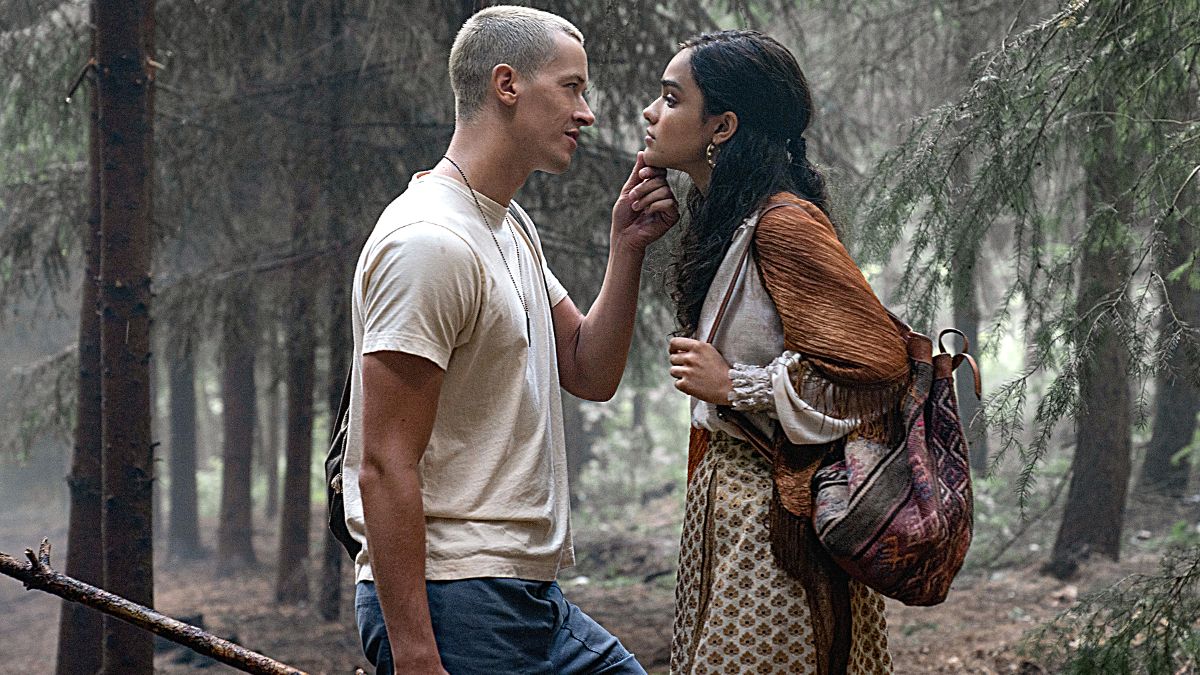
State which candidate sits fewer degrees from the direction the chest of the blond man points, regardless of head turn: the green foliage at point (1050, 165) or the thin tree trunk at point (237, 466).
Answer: the green foliage

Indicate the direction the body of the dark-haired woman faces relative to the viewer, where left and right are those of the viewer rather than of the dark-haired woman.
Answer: facing to the left of the viewer

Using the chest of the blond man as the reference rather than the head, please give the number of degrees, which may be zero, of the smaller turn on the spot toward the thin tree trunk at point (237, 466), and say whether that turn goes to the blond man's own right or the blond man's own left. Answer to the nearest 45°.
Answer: approximately 90° to the blond man's own left

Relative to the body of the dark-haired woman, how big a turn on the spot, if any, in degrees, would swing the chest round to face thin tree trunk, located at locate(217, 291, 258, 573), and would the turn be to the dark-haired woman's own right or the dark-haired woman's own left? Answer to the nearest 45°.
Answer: approximately 45° to the dark-haired woman's own right

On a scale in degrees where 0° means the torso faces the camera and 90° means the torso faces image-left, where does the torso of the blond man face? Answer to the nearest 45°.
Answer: approximately 270°

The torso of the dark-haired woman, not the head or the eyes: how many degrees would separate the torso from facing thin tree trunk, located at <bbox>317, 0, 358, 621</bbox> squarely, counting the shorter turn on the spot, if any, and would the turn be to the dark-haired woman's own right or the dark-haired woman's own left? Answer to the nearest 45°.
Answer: approximately 45° to the dark-haired woman's own right

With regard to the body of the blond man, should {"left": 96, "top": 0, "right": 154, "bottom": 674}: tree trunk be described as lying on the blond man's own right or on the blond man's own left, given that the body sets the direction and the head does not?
on the blond man's own left

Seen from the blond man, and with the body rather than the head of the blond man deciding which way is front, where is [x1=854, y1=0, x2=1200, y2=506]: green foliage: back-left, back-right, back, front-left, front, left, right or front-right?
front-left

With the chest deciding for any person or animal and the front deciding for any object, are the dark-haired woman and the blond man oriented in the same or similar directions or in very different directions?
very different directions

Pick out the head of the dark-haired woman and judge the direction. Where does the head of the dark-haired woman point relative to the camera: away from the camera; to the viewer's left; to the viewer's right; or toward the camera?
to the viewer's left

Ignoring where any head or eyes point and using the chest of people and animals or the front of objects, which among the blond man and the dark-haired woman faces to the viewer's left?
the dark-haired woman

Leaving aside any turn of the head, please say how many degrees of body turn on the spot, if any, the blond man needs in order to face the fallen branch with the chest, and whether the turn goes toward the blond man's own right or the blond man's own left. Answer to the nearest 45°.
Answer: approximately 180°

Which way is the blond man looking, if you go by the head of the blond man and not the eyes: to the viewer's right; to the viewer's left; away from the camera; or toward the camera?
to the viewer's right

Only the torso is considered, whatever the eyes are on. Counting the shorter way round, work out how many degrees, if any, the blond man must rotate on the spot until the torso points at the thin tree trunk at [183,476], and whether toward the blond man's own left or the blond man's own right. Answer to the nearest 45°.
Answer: approximately 90° to the blond man's own left

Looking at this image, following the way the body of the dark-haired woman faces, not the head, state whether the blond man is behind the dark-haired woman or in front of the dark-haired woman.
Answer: in front

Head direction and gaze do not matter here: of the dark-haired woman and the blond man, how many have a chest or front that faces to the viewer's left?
1
